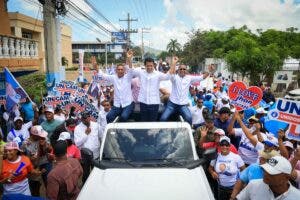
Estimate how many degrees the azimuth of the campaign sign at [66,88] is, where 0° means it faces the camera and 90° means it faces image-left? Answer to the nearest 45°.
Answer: approximately 0°

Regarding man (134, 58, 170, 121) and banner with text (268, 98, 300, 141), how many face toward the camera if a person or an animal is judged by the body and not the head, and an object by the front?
2

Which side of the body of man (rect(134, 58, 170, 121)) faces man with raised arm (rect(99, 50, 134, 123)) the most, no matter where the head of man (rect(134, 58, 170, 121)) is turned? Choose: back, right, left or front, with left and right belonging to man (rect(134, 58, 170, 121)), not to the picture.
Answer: right

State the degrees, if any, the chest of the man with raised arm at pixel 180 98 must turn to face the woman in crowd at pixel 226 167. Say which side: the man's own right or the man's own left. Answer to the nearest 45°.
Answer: approximately 45° to the man's own left

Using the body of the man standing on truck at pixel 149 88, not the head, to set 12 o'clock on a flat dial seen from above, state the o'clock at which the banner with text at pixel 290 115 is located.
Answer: The banner with text is roughly at 10 o'clock from the man standing on truck.

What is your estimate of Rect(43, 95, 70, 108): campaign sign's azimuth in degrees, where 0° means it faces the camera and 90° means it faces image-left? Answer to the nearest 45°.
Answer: approximately 0°

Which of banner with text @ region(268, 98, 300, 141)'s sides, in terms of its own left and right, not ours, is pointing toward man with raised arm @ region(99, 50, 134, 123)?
right
